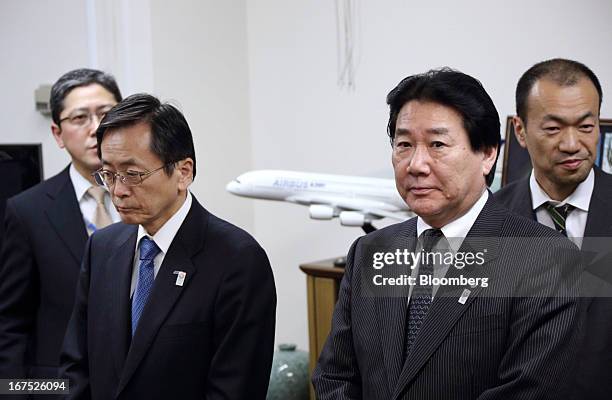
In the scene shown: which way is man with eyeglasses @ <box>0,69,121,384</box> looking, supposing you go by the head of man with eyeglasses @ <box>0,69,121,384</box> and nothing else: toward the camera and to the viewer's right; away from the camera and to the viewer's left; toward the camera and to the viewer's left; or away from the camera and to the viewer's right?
toward the camera and to the viewer's right

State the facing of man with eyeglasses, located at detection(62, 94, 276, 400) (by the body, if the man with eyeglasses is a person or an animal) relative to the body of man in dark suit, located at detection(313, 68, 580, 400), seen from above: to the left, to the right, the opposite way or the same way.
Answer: the same way

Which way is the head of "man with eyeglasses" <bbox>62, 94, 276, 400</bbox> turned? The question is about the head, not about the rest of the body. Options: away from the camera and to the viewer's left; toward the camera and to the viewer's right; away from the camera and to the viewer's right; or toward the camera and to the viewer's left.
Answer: toward the camera and to the viewer's left

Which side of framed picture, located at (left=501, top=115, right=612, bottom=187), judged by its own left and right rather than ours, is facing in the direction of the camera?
front

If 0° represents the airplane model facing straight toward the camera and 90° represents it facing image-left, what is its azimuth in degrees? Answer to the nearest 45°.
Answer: approximately 90°

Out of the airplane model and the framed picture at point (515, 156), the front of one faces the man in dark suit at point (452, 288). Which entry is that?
the framed picture

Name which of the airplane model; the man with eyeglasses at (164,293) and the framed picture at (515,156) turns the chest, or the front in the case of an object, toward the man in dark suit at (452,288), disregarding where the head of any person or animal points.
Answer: the framed picture

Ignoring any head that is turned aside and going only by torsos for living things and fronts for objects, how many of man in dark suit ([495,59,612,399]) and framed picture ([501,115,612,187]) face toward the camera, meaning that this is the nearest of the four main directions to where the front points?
2

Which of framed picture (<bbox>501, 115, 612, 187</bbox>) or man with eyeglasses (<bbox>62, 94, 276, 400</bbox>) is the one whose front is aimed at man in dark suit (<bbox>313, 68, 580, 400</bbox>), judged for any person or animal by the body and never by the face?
the framed picture

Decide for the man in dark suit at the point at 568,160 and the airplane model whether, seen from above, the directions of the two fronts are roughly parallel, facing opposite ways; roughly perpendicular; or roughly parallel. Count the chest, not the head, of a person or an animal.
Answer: roughly perpendicular

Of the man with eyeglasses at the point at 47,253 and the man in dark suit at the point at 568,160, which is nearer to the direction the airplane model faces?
the man with eyeglasses

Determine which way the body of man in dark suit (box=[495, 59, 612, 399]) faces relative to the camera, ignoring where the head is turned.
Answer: toward the camera

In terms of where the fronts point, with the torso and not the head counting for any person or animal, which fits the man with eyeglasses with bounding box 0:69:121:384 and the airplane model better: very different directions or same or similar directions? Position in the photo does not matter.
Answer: very different directions

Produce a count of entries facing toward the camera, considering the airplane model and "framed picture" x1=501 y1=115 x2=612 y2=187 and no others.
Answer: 1

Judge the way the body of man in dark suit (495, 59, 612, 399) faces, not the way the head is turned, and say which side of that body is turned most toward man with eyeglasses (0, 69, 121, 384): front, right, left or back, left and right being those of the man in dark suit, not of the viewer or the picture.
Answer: right

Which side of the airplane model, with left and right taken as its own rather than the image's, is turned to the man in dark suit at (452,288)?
left

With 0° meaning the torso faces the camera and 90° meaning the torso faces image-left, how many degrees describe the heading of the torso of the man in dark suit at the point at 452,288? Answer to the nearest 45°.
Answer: approximately 45°

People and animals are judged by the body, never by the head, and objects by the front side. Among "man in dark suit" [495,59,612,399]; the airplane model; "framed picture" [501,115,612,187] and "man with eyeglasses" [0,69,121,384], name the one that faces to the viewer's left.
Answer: the airplane model
